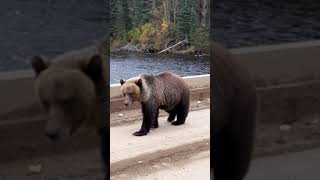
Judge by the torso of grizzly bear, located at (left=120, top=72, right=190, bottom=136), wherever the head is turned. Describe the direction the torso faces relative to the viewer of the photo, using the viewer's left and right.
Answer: facing the viewer and to the left of the viewer

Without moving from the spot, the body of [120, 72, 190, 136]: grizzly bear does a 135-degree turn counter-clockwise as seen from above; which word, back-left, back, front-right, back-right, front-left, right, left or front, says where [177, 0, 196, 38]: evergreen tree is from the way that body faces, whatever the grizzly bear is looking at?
left
